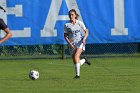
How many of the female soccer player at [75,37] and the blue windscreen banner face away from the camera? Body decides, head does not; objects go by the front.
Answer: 0

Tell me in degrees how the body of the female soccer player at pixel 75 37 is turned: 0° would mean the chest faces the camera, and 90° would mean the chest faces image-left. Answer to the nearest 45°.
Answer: approximately 45°

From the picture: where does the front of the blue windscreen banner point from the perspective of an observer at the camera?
facing the viewer

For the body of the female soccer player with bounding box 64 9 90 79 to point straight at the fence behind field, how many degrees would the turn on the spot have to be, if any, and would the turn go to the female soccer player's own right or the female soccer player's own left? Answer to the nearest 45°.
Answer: approximately 135° to the female soccer player's own right

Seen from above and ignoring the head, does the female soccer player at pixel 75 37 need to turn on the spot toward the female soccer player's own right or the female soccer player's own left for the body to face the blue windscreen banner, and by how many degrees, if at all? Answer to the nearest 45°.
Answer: approximately 135° to the female soccer player's own right

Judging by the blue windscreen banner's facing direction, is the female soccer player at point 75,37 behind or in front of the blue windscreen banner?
in front
